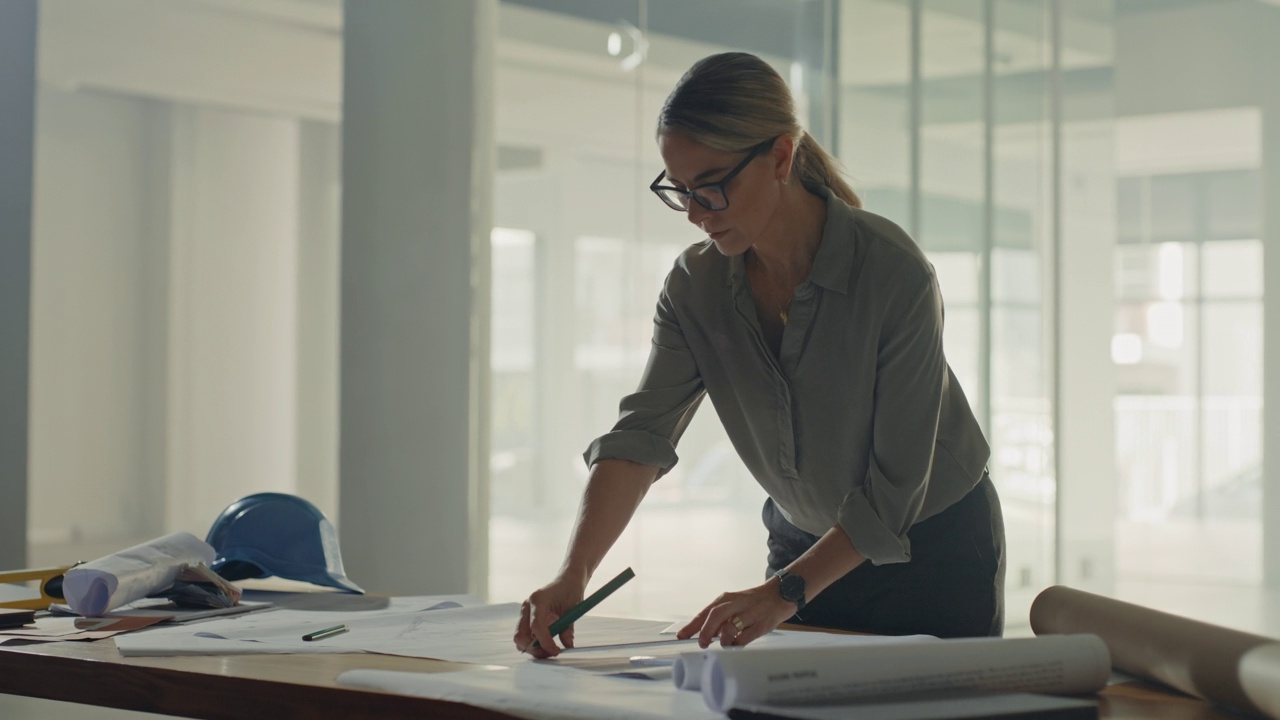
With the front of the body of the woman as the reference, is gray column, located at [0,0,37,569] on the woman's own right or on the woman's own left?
on the woman's own right

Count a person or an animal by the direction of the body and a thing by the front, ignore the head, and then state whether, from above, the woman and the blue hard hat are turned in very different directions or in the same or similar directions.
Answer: very different directions

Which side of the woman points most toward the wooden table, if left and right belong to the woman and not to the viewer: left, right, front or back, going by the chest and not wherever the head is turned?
front

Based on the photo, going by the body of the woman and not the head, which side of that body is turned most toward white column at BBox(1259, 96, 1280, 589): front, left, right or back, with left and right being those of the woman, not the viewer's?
back

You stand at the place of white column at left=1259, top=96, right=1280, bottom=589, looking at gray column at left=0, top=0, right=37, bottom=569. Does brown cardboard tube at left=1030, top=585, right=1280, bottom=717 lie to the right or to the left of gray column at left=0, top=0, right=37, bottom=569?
left

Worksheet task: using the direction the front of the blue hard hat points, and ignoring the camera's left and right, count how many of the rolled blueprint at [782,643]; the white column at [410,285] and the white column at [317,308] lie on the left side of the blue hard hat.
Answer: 2

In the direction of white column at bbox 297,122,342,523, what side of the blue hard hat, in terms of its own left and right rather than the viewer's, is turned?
left

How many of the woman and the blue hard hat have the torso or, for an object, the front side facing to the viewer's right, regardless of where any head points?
1

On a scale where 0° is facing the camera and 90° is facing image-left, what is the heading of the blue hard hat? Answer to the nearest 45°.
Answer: approximately 270°

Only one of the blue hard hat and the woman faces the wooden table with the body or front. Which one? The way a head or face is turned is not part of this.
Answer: the woman
